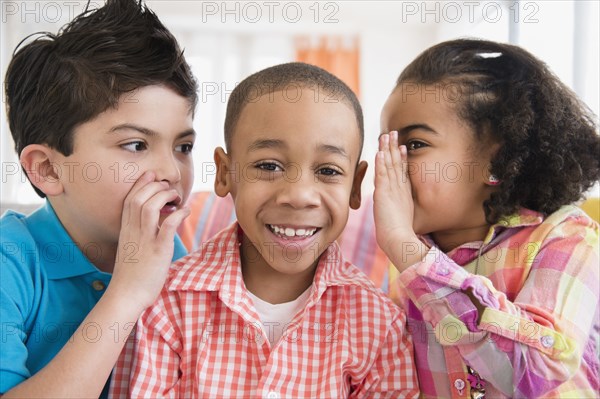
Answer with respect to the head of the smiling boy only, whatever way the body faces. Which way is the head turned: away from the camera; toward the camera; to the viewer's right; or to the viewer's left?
toward the camera

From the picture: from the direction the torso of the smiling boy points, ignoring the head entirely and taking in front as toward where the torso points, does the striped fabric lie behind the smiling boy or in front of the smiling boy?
behind

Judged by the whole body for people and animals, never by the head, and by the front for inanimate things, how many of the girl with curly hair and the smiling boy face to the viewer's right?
0

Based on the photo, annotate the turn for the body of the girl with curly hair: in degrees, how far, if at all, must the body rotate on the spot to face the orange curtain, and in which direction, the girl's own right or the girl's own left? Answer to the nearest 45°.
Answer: approximately 135° to the girl's own right

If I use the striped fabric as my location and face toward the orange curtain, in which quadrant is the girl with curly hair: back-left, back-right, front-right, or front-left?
back-right

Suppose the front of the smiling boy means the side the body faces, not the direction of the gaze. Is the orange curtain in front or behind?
behind

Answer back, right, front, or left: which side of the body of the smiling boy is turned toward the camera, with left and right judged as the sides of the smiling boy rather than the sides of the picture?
front

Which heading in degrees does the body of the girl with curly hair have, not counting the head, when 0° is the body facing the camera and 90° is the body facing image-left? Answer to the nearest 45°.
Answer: approximately 45°

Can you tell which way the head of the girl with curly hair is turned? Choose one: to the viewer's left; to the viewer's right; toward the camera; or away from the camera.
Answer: to the viewer's left
